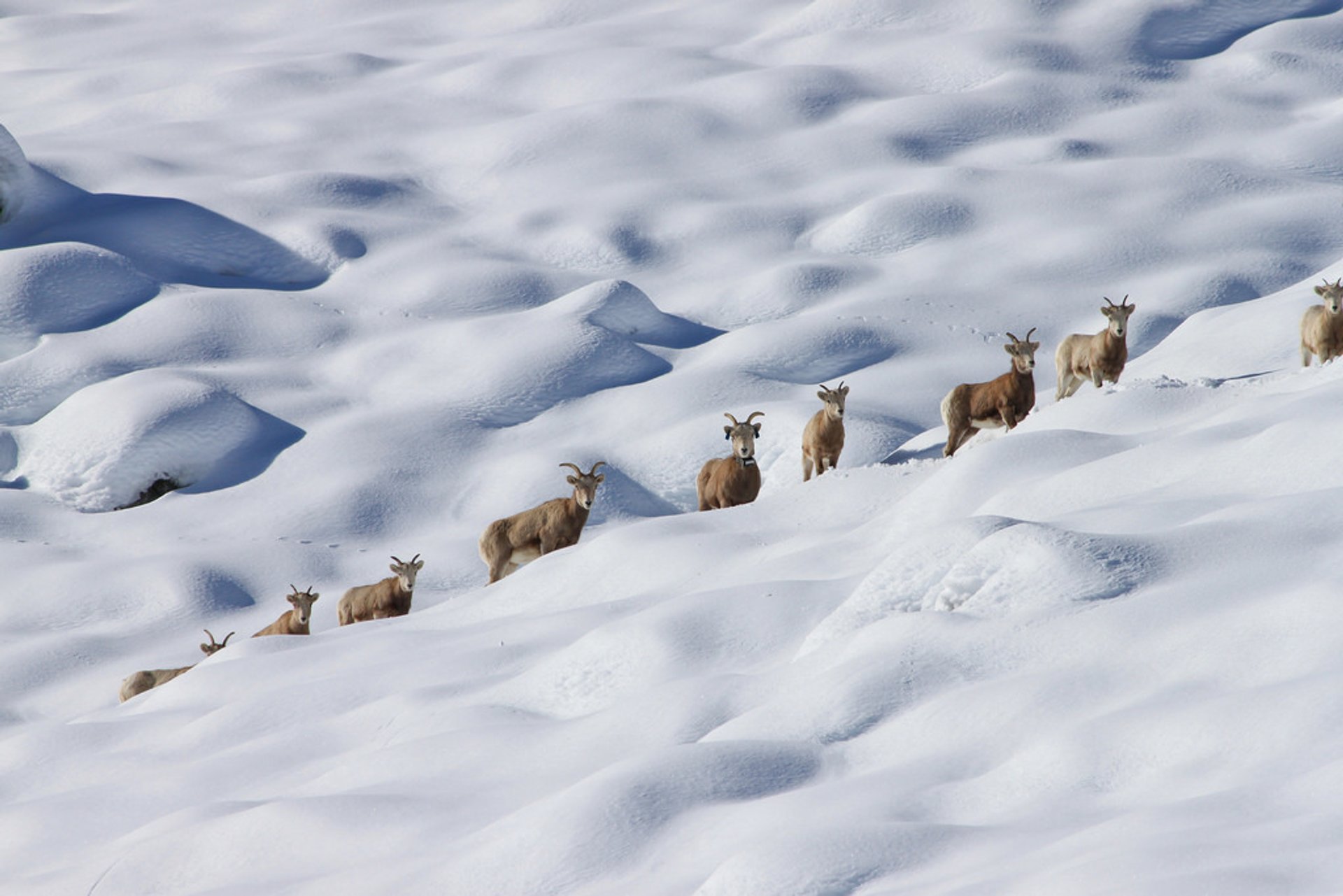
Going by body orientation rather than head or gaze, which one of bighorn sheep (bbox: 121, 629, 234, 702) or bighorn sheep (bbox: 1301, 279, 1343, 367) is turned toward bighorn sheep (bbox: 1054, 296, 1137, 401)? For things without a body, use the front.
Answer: bighorn sheep (bbox: 121, 629, 234, 702)

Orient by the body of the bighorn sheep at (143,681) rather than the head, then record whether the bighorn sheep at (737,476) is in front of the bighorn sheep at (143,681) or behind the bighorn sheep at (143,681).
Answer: in front

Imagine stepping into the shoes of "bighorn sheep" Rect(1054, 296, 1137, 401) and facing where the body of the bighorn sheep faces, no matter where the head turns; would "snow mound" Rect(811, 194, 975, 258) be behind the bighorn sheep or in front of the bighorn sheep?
behind

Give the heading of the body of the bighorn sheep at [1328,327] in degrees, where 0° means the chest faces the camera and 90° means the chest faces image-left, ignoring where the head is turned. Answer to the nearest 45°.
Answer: approximately 315°

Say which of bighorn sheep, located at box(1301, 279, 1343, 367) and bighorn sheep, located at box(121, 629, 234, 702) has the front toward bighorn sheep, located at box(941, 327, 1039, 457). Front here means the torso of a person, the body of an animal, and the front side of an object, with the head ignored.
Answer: bighorn sheep, located at box(121, 629, 234, 702)

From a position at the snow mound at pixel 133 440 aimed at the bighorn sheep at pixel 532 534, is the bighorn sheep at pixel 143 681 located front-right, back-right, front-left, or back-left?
front-right

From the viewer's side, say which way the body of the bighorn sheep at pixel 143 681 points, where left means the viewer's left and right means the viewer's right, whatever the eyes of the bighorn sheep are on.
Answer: facing to the right of the viewer

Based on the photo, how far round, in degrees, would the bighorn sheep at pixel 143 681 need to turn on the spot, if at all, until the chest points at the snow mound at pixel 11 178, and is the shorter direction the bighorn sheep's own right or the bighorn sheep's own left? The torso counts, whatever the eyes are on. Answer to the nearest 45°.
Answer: approximately 90° to the bighorn sheep's own left

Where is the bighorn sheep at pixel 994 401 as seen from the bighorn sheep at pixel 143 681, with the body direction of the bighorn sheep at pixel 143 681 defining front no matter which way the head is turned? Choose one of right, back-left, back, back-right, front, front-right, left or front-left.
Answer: front

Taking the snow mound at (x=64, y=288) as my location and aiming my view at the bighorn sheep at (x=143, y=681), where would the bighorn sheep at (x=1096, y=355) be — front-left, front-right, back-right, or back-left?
front-left

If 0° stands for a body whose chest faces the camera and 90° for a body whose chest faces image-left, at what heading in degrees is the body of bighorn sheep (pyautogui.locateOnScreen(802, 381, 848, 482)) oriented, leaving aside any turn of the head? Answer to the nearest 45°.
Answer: approximately 315°

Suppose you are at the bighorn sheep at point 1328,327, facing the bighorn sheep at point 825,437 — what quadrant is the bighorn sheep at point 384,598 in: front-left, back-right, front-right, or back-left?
front-left
